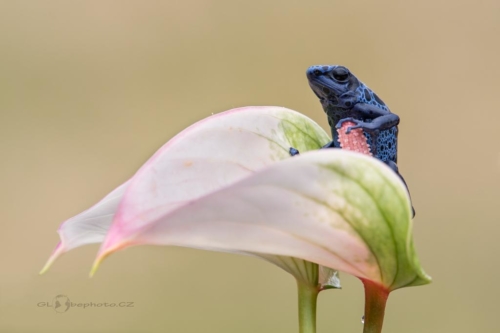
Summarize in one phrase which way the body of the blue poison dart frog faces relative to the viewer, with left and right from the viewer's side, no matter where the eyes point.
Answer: facing to the left of the viewer
